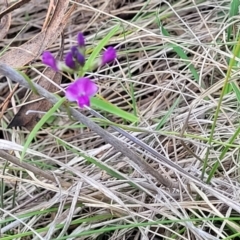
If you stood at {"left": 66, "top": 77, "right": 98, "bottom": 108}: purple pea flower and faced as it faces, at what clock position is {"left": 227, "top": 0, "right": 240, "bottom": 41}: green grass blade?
The green grass blade is roughly at 7 o'clock from the purple pea flower.

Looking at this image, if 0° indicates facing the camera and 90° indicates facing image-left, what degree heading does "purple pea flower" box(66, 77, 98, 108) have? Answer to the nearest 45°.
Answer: approximately 0°
